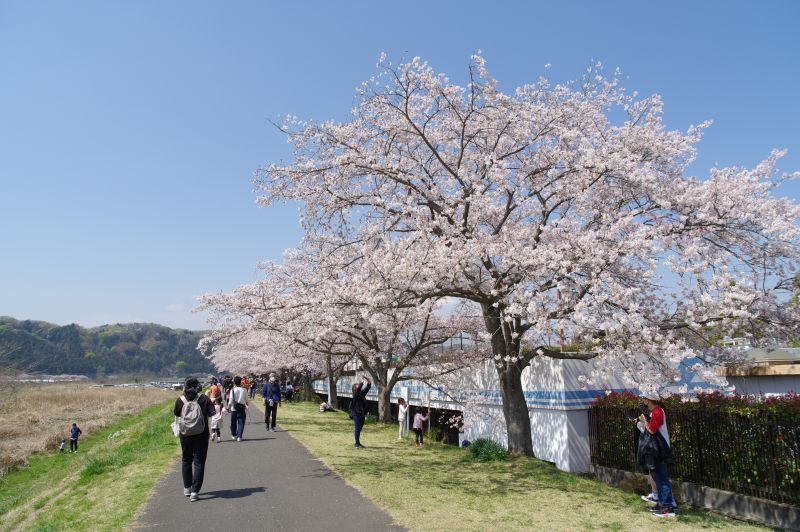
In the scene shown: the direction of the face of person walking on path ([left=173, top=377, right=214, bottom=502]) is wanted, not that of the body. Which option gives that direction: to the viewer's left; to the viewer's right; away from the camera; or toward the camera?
away from the camera

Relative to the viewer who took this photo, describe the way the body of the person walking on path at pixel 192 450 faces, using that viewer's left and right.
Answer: facing away from the viewer

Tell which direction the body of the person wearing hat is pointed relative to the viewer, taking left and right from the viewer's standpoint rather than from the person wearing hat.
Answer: facing to the left of the viewer

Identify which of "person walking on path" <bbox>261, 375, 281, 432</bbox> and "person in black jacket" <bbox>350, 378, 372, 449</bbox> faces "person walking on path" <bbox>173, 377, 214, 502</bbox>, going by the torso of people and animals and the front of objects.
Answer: "person walking on path" <bbox>261, 375, 281, 432</bbox>

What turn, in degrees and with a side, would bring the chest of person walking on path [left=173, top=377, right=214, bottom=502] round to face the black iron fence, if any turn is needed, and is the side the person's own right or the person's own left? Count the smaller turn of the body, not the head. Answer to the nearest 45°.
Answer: approximately 90° to the person's own right

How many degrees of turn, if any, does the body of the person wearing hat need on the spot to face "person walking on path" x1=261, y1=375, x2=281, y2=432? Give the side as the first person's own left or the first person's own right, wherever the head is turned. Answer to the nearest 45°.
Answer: approximately 45° to the first person's own right

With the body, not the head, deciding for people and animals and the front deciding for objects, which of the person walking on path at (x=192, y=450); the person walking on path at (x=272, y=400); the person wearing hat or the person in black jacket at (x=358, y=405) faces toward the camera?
the person walking on path at (x=272, y=400)

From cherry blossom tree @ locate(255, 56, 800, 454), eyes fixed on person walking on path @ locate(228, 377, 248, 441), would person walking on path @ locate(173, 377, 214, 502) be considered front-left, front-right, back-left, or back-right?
front-left

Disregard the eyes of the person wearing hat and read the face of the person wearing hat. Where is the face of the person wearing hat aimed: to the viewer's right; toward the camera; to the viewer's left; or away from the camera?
to the viewer's left

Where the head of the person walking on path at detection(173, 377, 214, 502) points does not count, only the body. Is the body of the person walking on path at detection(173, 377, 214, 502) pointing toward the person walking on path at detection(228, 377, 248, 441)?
yes

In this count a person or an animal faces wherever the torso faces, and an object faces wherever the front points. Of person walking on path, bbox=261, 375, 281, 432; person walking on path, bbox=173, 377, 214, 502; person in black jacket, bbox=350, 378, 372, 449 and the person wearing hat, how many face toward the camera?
1

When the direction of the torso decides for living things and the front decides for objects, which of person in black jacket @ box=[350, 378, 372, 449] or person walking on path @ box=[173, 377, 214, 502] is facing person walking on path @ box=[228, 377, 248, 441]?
person walking on path @ box=[173, 377, 214, 502]

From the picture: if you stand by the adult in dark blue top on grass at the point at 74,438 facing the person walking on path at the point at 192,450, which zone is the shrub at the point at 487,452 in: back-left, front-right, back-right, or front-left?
front-left

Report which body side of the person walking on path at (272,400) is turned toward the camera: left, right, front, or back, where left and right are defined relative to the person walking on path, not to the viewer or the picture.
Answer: front
